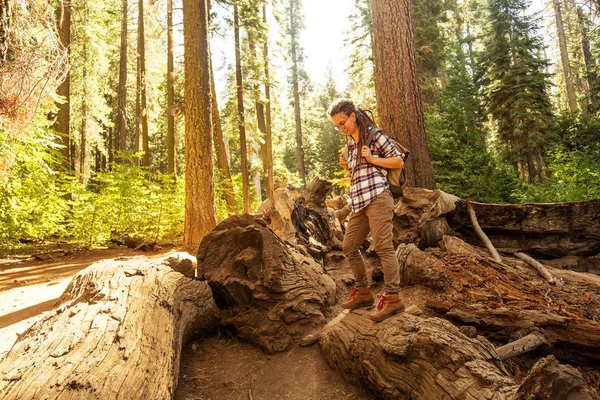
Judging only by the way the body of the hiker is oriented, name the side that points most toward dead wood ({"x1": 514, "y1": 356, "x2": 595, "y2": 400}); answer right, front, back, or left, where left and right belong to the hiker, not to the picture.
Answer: left

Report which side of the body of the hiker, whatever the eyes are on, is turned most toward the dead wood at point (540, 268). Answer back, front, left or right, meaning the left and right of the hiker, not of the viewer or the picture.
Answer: back

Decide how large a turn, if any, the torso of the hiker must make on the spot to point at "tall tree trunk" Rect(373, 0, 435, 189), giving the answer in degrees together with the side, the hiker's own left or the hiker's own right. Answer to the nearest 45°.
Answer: approximately 135° to the hiker's own right

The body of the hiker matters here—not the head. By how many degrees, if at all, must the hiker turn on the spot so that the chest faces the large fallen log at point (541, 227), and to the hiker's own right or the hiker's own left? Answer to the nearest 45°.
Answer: approximately 180°

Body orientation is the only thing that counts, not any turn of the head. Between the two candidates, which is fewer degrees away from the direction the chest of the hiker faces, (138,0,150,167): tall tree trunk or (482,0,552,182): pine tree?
the tall tree trunk

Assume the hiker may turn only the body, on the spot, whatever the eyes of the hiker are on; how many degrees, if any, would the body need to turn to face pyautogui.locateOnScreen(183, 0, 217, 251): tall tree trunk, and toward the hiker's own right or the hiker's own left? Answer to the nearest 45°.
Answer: approximately 90° to the hiker's own right

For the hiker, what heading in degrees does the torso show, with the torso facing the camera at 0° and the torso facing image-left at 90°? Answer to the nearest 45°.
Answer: approximately 45°

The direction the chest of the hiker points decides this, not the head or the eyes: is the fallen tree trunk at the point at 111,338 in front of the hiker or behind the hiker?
in front

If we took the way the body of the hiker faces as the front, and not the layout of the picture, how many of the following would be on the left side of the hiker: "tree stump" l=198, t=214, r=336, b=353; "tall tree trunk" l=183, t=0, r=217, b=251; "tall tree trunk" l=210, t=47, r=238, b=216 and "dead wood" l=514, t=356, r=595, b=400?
1

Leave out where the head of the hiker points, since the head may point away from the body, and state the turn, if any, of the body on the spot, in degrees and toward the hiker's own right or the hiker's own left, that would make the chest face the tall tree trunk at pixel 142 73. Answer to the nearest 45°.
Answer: approximately 90° to the hiker's own right

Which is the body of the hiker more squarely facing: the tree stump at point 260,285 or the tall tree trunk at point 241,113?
the tree stump
